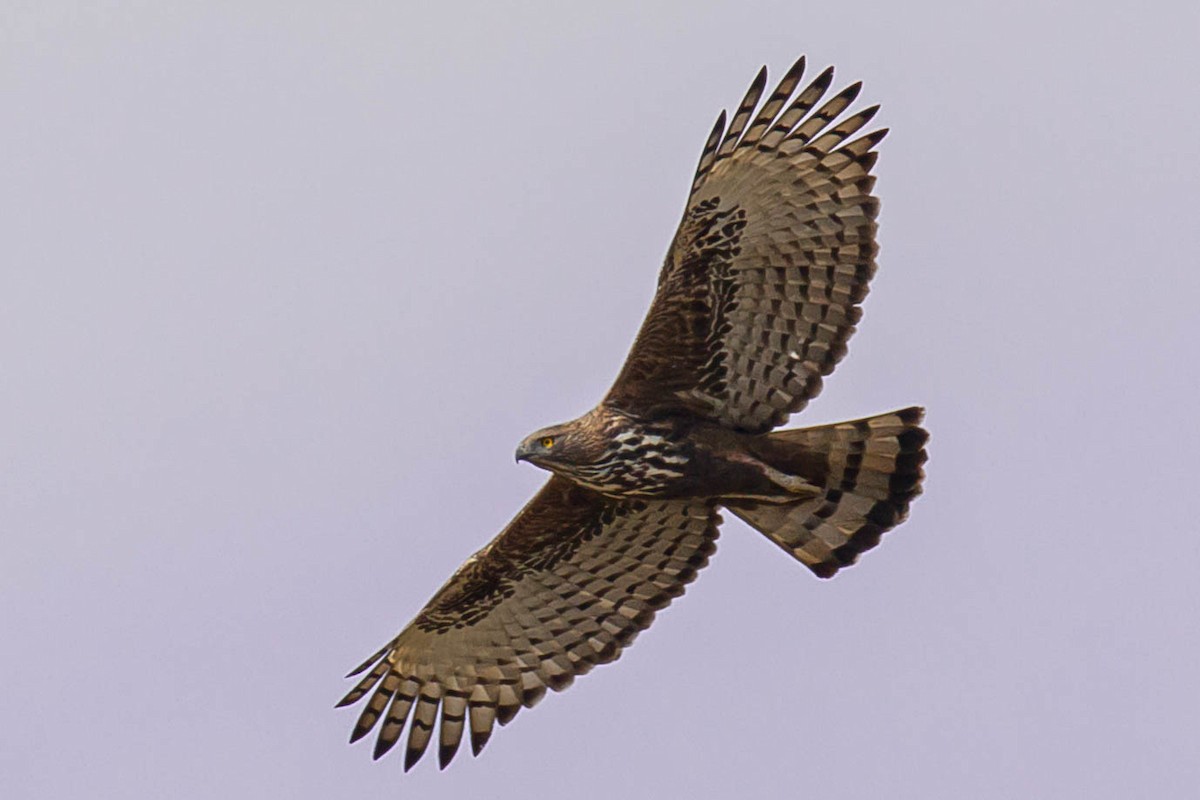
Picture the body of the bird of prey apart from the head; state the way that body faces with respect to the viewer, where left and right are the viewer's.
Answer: facing to the left of the viewer
